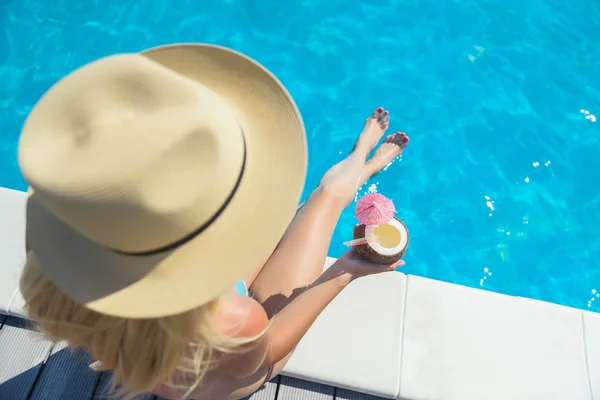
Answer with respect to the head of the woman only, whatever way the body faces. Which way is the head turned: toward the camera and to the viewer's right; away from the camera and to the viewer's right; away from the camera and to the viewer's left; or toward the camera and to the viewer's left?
away from the camera and to the viewer's right

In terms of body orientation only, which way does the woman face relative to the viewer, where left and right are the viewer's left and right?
facing away from the viewer and to the right of the viewer
